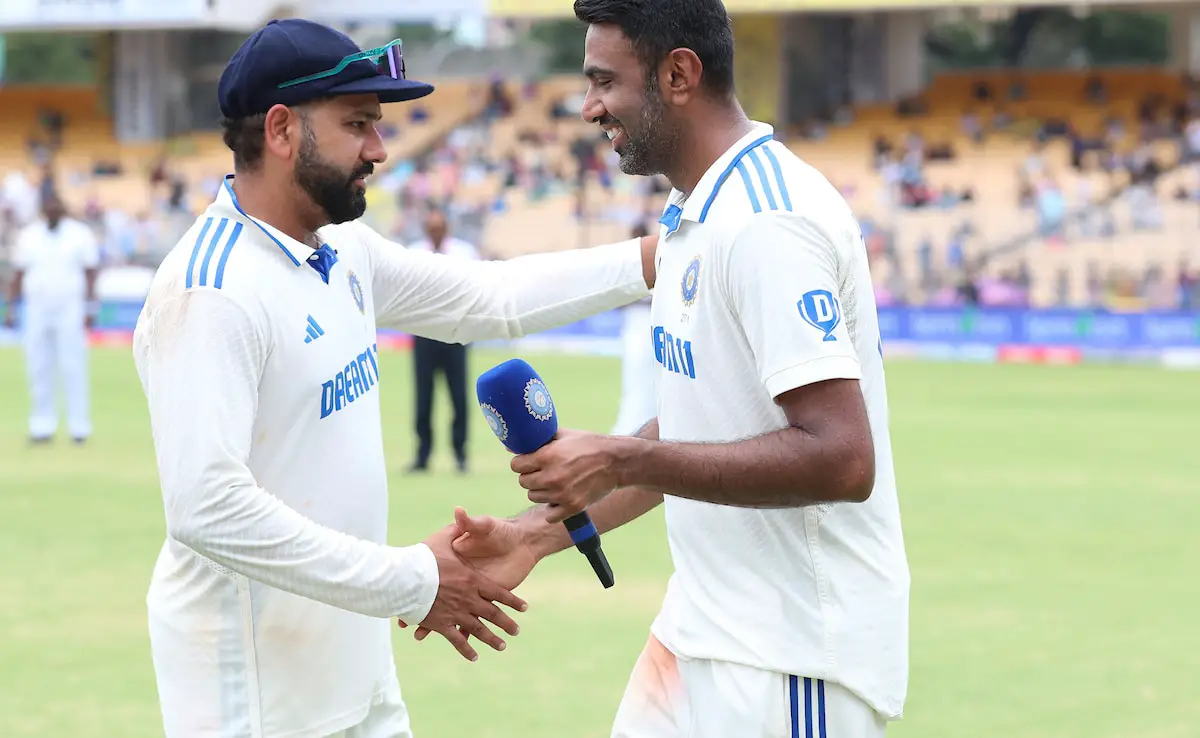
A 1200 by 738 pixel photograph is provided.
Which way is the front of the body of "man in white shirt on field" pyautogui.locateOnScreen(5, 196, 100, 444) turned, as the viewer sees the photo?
toward the camera

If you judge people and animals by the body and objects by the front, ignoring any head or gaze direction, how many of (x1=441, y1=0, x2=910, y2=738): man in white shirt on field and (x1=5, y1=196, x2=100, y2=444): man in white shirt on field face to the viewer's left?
1

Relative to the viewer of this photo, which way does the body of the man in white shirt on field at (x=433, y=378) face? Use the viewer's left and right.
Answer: facing the viewer

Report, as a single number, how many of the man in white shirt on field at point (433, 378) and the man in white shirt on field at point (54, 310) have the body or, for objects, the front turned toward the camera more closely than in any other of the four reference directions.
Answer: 2

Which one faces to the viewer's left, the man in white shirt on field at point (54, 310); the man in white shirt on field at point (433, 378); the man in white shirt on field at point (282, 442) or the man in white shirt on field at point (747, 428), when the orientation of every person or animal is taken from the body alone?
the man in white shirt on field at point (747, 428)

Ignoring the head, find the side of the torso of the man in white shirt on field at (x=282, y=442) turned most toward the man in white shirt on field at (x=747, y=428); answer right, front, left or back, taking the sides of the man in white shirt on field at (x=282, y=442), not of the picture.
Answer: front

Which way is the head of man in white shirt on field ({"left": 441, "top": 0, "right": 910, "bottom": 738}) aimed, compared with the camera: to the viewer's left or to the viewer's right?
to the viewer's left

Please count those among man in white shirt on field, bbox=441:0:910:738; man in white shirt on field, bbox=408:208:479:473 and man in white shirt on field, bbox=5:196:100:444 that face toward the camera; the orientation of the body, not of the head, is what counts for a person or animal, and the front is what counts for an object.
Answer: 2

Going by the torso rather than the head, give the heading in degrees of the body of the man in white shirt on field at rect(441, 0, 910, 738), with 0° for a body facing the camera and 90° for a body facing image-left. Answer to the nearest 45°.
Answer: approximately 90°

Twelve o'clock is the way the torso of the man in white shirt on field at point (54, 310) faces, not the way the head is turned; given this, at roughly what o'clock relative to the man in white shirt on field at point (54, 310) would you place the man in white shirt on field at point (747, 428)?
the man in white shirt on field at point (747, 428) is roughly at 12 o'clock from the man in white shirt on field at point (54, 310).

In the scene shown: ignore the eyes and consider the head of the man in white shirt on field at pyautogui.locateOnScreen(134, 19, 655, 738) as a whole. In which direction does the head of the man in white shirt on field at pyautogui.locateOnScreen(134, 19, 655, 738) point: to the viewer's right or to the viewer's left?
to the viewer's right

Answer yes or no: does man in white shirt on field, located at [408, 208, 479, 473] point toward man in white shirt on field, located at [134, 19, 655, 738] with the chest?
yes
